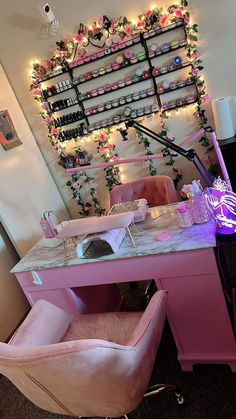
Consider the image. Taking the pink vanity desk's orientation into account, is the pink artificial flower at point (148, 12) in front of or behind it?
behind

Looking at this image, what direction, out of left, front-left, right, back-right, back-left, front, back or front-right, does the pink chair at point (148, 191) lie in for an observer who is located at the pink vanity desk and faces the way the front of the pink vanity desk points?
back

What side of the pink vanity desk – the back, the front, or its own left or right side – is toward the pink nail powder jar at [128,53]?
back

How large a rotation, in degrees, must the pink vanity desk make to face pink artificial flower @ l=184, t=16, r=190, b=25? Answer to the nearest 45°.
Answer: approximately 135° to its left

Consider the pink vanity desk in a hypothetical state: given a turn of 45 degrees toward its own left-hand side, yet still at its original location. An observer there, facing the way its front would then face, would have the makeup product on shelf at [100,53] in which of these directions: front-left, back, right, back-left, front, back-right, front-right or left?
back-left

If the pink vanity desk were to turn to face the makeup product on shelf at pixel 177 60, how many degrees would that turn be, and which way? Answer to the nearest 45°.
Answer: approximately 135° to its left

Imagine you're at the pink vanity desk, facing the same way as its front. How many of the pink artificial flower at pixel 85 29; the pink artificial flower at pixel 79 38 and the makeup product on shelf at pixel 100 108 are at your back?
3

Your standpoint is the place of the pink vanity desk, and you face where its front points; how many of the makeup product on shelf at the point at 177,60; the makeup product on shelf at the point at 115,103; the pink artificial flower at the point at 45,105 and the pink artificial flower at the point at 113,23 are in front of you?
0

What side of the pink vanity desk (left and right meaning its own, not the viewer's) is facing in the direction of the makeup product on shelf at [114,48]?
back

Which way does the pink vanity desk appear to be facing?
toward the camera

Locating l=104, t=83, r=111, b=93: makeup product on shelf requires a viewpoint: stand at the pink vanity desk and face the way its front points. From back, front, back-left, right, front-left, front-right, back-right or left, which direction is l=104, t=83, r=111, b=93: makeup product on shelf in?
back

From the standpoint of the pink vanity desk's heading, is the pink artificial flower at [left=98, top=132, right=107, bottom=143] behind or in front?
behind

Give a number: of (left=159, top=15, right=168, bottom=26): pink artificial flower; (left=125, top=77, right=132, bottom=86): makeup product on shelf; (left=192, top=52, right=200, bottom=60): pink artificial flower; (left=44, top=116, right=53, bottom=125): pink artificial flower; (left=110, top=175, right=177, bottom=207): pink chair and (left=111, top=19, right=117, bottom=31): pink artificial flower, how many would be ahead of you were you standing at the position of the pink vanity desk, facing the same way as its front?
0

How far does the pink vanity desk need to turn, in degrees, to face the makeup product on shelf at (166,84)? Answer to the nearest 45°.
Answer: approximately 135° to its left

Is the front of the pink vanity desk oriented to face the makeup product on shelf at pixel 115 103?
no

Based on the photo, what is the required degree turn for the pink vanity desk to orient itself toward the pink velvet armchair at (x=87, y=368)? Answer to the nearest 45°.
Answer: approximately 45° to its right

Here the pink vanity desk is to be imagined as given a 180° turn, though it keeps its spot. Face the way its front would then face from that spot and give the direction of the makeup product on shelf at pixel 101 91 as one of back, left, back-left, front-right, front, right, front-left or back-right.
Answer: front

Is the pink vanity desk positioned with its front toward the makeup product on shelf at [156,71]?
no

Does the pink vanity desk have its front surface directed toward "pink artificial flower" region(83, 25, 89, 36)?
no

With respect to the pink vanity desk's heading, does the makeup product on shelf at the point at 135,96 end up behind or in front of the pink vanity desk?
behind

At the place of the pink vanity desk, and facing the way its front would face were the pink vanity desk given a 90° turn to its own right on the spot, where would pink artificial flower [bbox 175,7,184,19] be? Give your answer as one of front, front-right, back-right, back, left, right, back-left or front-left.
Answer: back-right
